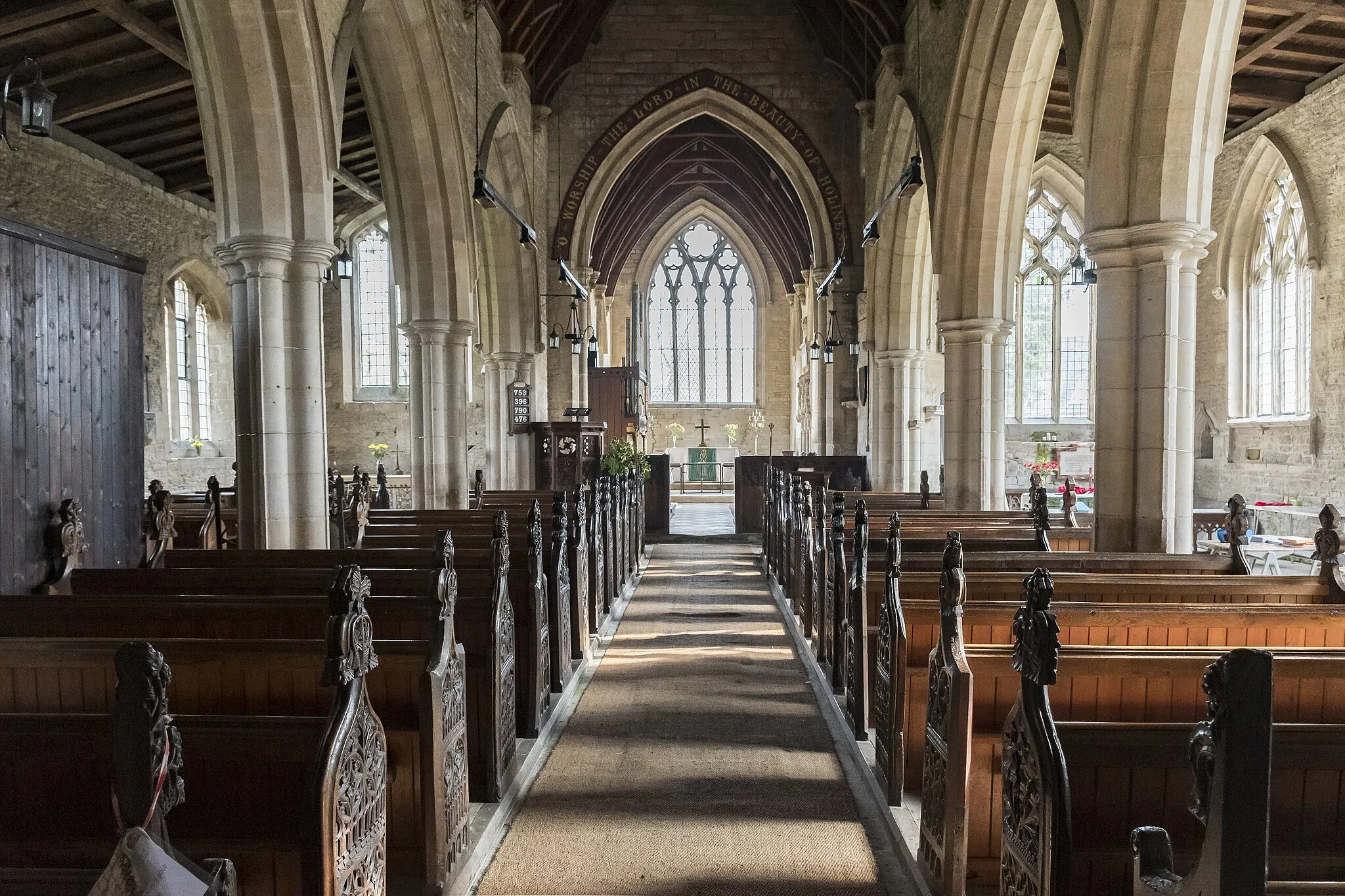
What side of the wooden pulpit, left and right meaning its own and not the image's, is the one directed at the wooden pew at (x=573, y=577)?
front

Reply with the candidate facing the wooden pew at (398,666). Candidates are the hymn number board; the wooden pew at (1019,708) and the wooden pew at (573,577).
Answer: the hymn number board

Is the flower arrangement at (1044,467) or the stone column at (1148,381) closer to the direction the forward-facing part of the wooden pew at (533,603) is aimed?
the flower arrangement

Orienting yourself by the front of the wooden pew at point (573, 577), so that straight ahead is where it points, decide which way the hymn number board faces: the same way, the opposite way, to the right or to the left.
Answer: the opposite way

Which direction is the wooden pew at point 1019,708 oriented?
away from the camera

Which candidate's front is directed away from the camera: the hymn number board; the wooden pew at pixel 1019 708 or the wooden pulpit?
the wooden pew

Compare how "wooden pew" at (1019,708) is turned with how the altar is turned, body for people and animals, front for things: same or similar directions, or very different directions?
very different directions

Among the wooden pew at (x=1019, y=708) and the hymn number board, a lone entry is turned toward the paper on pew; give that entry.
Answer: the hymn number board

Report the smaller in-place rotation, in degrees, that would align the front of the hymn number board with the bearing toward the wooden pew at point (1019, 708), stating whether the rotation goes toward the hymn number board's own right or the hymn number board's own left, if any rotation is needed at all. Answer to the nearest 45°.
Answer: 0° — it already faces it

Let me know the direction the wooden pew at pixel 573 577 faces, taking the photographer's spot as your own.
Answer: facing away from the viewer

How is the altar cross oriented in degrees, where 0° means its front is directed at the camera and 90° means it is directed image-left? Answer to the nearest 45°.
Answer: approximately 0°

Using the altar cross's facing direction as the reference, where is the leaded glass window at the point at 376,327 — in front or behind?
in front

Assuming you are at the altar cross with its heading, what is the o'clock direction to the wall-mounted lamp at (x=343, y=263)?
The wall-mounted lamp is roughly at 1 o'clock from the altar cross.

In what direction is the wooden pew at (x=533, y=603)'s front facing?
away from the camera
